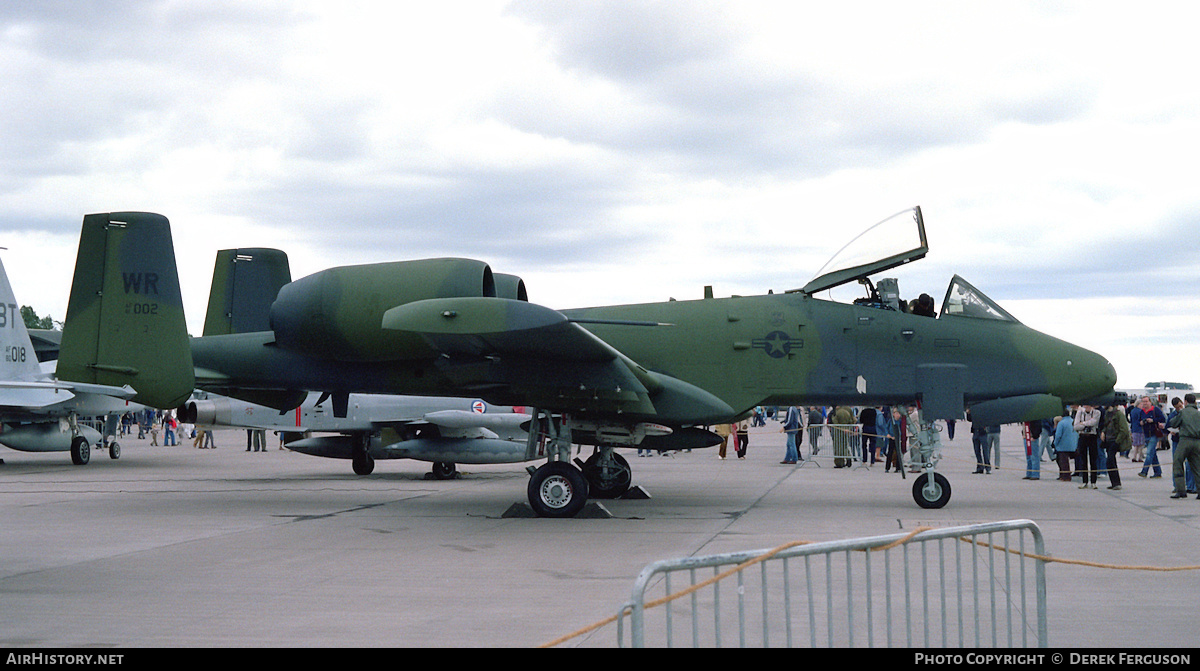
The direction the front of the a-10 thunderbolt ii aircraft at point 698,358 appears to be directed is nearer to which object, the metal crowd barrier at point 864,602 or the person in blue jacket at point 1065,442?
the person in blue jacket

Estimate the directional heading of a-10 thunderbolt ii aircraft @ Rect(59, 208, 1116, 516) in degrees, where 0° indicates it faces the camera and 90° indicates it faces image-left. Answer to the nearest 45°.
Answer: approximately 270°

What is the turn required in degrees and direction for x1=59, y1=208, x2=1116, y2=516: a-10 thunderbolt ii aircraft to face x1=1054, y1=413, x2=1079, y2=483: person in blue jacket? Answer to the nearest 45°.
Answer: approximately 45° to its left

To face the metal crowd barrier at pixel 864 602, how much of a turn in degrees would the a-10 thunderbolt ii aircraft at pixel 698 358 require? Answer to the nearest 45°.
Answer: approximately 90° to its right
